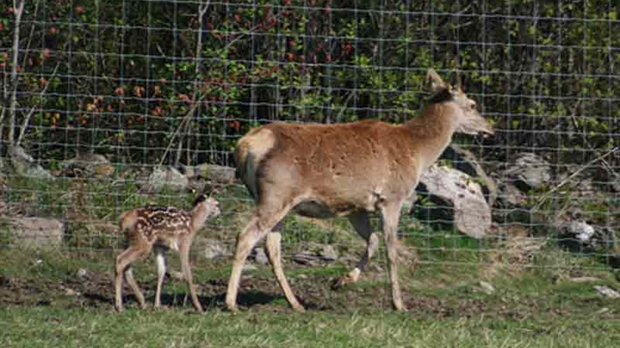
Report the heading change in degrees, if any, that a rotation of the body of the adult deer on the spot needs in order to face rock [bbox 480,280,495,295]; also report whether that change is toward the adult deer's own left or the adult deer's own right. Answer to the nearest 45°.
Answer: approximately 45° to the adult deer's own left

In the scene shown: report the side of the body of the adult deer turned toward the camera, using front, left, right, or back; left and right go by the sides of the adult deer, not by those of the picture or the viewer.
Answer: right

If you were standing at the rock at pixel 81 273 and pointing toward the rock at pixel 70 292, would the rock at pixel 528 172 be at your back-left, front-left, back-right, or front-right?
back-left

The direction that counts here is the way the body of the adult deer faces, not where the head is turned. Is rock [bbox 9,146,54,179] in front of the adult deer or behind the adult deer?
behind

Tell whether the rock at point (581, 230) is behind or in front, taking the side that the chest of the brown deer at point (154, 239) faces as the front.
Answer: in front

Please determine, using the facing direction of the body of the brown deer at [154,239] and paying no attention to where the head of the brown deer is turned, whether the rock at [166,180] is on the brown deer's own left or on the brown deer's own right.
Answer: on the brown deer's own left

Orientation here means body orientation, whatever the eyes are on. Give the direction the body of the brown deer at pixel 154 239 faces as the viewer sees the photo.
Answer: to the viewer's right

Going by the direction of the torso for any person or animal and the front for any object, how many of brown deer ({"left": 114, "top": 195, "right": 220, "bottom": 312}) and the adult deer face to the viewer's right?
2

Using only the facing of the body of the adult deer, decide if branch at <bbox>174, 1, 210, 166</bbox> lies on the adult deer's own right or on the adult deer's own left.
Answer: on the adult deer's own left

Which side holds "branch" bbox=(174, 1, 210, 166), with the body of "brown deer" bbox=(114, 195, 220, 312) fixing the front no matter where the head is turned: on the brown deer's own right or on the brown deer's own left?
on the brown deer's own left

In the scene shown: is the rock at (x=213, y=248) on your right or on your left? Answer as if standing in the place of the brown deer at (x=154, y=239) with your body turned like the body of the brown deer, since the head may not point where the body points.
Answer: on your left
